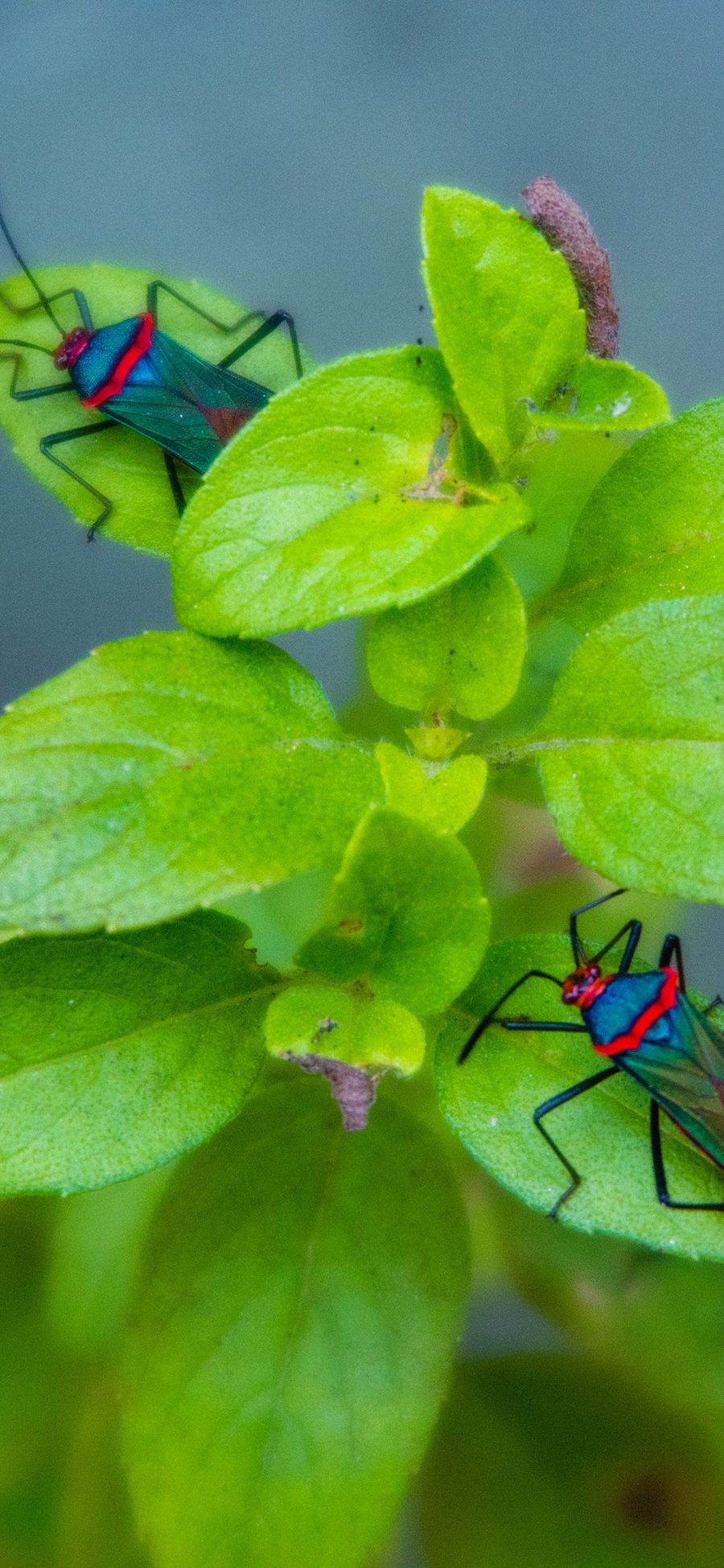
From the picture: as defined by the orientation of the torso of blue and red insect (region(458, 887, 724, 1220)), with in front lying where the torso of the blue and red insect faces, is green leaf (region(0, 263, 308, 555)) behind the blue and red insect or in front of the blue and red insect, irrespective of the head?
in front

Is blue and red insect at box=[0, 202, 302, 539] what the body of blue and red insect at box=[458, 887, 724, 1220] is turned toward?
yes

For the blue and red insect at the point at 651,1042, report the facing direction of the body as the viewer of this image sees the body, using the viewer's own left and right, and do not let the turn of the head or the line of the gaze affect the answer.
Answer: facing away from the viewer and to the left of the viewer
